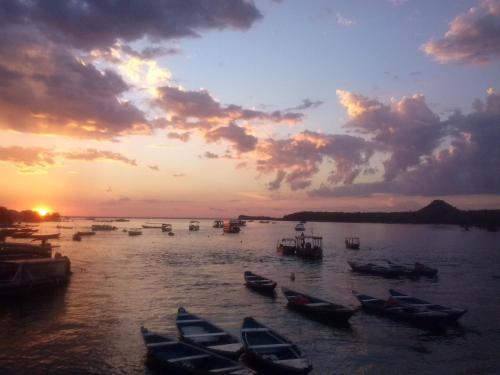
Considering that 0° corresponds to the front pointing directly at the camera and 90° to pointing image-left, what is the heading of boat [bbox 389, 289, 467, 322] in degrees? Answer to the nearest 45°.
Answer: approximately 135°

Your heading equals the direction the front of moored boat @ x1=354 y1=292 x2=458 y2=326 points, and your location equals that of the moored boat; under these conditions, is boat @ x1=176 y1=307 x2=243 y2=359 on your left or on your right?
on your left

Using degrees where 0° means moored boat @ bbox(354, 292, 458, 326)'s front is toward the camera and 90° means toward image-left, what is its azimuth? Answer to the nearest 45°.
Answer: approximately 135°

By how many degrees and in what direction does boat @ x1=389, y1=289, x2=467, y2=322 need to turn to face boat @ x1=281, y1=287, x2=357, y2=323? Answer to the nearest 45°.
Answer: approximately 90° to its left

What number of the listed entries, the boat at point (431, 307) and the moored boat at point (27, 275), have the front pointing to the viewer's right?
1
